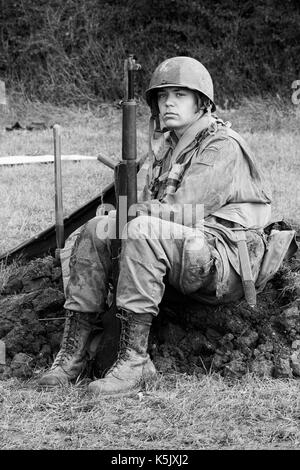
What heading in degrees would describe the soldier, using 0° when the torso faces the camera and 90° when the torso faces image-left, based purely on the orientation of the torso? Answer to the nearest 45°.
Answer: approximately 45°
